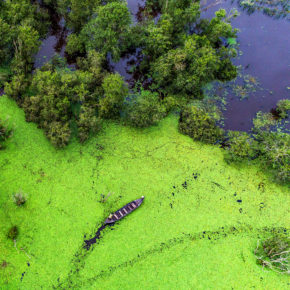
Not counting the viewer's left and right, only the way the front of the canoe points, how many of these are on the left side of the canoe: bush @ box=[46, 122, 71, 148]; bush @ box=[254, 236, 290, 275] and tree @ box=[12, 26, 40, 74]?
2

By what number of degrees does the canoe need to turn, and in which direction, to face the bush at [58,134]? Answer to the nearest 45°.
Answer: approximately 90° to its left

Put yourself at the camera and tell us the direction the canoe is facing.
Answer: facing away from the viewer and to the right of the viewer

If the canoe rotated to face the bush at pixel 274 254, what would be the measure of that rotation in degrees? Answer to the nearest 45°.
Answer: approximately 45° to its right

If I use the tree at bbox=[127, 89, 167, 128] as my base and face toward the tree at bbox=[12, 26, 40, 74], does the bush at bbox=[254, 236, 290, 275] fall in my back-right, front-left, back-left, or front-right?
back-left

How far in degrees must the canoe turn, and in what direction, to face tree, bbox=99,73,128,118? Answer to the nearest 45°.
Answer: approximately 45° to its left

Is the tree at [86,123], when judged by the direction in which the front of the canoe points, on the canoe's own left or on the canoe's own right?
on the canoe's own left

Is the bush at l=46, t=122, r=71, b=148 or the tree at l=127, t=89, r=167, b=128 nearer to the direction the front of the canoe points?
the tree

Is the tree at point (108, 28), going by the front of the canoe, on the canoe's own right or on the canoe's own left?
on the canoe's own left

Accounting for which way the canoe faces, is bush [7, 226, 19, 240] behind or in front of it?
behind
